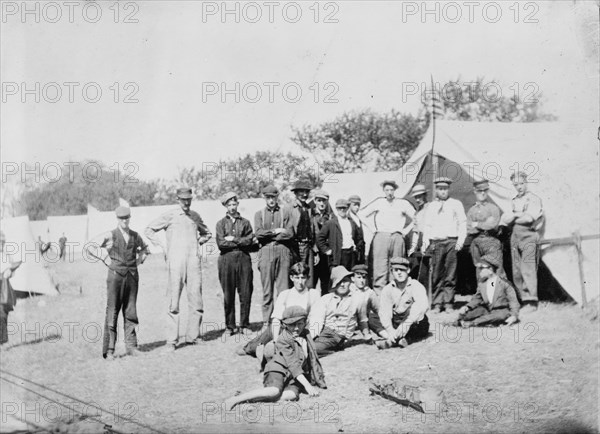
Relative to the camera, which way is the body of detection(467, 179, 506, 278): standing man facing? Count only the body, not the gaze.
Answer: toward the camera

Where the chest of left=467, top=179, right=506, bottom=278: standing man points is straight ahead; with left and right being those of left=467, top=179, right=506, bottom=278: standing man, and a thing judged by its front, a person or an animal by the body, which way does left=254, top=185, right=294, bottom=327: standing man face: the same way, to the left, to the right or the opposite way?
the same way

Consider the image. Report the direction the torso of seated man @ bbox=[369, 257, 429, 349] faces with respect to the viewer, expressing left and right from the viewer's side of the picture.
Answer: facing the viewer

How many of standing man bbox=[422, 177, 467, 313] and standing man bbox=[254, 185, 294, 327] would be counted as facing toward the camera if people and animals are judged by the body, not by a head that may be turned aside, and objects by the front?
2

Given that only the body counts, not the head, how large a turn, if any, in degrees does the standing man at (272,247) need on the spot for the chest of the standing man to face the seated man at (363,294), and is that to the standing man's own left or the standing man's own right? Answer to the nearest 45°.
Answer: approximately 45° to the standing man's own left

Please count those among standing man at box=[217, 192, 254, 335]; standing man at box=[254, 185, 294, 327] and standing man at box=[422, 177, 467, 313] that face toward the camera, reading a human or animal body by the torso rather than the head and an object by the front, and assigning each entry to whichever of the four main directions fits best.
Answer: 3

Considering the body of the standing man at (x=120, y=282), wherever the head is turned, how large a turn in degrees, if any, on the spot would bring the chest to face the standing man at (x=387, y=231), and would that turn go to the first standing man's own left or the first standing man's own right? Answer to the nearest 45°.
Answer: approximately 90° to the first standing man's own left

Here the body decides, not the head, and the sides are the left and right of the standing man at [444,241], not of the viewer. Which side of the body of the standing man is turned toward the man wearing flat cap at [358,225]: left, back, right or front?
right

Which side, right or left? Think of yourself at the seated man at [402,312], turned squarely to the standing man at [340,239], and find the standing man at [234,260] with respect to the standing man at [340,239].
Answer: left

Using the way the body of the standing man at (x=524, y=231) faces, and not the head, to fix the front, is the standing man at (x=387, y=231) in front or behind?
in front

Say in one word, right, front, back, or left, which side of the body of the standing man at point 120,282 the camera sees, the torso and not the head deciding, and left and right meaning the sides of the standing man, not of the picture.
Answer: front

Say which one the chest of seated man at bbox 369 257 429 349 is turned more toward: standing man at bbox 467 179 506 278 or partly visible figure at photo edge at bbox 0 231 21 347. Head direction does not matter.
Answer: the partly visible figure at photo edge

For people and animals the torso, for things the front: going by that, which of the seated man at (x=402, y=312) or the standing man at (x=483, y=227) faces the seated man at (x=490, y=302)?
the standing man

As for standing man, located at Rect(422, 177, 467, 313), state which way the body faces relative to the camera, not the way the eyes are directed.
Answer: toward the camera

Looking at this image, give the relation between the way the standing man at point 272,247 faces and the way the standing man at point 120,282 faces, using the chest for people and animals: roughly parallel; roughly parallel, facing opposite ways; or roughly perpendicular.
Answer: roughly parallel

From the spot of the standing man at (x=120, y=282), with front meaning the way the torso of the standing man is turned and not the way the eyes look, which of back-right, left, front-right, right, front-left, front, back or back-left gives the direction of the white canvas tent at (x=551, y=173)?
left

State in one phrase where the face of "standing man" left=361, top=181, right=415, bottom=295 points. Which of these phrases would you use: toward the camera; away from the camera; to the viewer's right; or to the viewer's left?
toward the camera

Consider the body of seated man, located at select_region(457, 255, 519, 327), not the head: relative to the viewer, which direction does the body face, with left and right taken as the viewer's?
facing the viewer and to the left of the viewer

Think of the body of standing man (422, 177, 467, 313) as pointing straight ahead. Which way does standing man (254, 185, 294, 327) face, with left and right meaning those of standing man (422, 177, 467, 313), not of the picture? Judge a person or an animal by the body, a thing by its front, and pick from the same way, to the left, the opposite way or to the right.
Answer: the same way

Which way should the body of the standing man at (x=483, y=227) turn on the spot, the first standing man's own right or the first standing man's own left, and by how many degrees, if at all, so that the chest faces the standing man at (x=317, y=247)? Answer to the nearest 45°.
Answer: approximately 90° to the first standing man's own right
